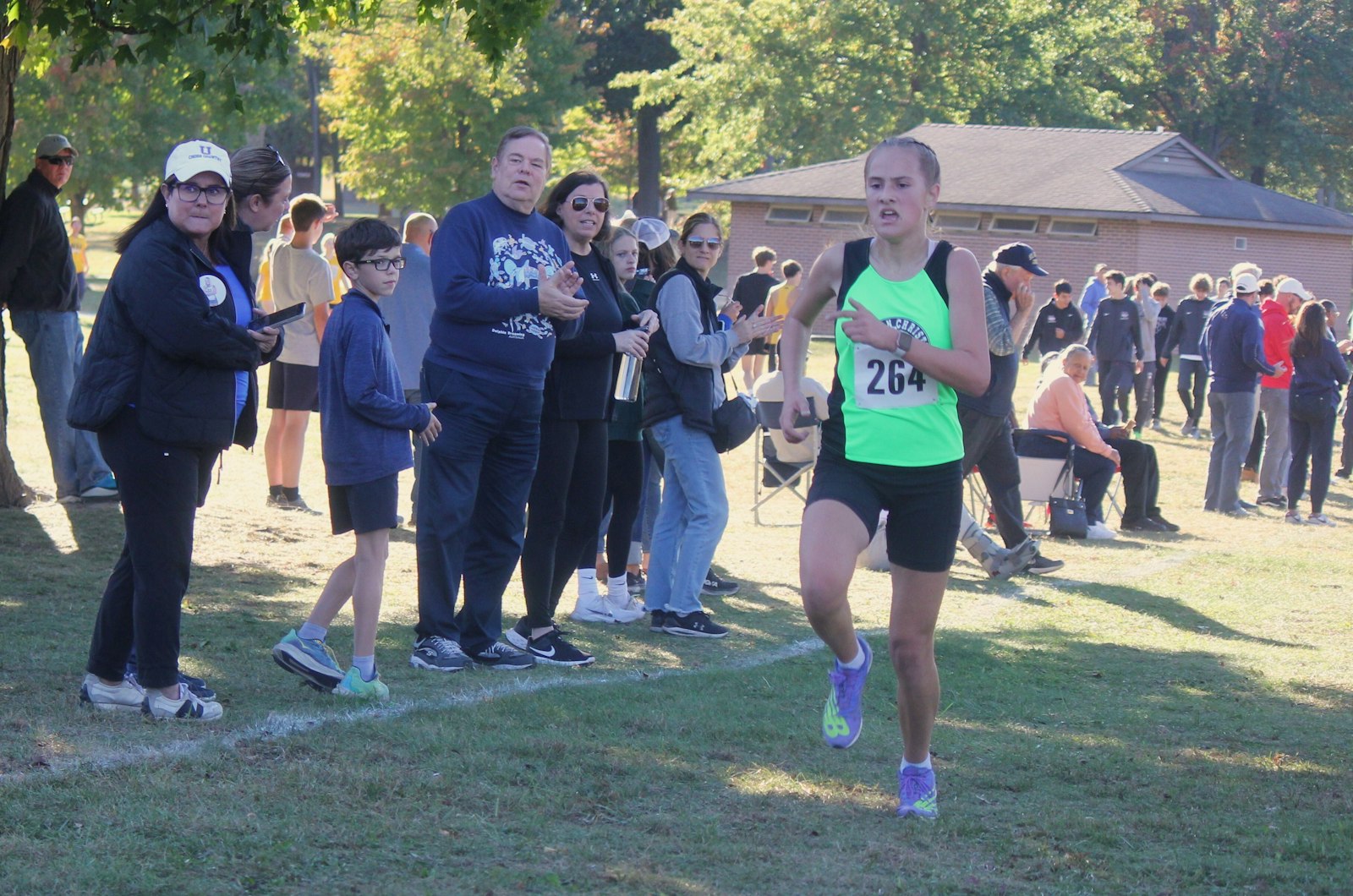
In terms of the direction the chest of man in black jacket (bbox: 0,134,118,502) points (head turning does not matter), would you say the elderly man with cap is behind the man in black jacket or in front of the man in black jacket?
in front

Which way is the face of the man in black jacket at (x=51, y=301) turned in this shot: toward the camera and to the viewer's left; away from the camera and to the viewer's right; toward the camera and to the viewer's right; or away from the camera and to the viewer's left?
toward the camera and to the viewer's right

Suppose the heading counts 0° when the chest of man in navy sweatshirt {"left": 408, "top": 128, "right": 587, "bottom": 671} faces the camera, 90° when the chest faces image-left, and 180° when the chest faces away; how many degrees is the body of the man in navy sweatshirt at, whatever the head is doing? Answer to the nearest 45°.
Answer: approximately 315°
